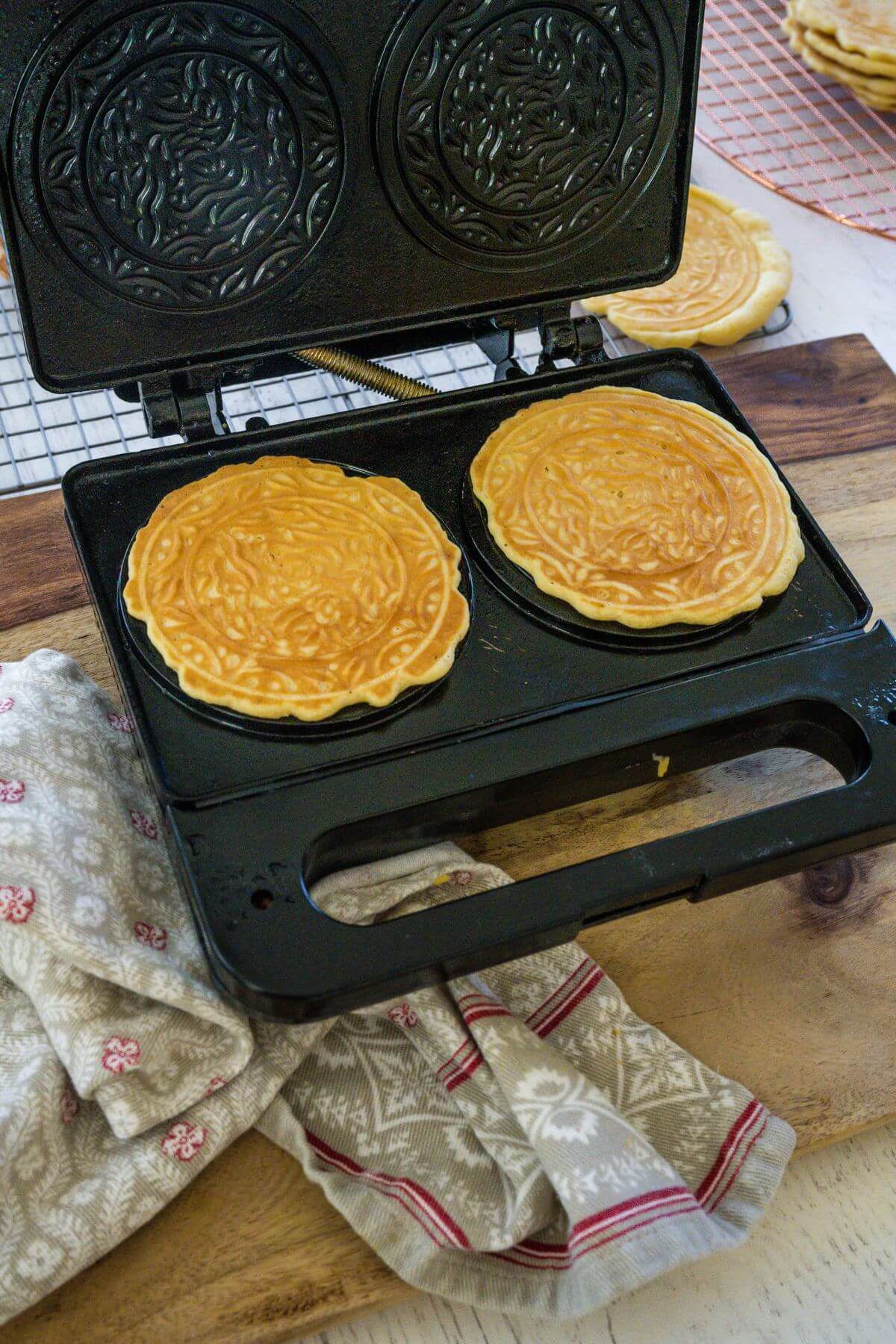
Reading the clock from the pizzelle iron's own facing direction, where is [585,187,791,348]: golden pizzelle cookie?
The golden pizzelle cookie is roughly at 7 o'clock from the pizzelle iron.

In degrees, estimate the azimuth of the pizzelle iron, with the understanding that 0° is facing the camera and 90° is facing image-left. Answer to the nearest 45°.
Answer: approximately 0°

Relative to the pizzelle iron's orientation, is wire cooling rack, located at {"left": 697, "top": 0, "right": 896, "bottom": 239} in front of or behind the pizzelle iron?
behind

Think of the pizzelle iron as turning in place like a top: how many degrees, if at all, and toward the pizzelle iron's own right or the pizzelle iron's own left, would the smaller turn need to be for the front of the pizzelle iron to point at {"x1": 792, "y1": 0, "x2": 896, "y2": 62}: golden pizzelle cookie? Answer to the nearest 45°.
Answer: approximately 135° to the pizzelle iron's own left

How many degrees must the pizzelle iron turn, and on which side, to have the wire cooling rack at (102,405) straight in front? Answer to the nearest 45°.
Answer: approximately 135° to its right
